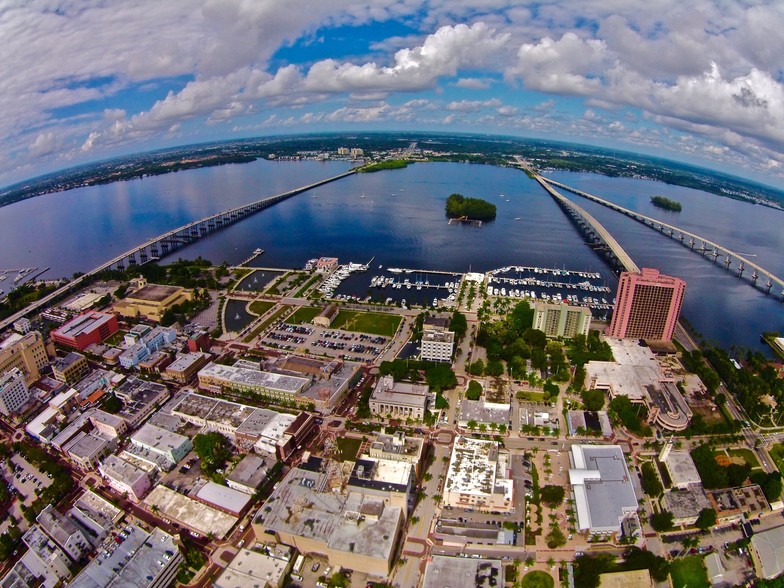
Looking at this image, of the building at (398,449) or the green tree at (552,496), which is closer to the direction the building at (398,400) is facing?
the building

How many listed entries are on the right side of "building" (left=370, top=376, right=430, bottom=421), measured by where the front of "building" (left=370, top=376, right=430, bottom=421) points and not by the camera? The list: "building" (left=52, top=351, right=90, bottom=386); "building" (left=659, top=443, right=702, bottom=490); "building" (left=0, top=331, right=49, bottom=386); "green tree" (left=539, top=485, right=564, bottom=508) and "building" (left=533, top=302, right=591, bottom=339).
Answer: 2

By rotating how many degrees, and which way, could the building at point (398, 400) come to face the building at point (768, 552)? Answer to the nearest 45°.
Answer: approximately 45° to its left

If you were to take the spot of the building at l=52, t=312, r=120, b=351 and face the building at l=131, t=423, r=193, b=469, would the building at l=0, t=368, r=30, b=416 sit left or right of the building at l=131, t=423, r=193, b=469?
right

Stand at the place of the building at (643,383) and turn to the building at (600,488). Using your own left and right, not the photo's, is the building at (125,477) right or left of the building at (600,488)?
right

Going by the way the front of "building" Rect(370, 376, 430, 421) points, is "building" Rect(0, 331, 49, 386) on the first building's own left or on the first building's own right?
on the first building's own right

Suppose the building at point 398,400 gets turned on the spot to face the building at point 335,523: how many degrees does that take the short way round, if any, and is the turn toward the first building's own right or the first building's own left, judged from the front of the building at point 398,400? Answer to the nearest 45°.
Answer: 0° — it already faces it

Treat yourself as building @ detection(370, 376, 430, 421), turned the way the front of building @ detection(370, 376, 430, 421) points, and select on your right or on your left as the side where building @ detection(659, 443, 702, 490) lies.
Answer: on your left
